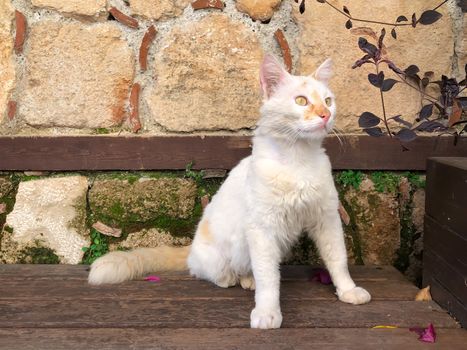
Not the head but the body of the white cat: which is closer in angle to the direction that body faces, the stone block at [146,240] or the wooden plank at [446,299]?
the wooden plank

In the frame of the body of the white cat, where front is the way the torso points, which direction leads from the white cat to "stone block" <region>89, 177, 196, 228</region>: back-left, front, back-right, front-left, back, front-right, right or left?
back

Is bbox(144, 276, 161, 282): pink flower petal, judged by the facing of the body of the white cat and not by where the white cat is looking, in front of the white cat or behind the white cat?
behind

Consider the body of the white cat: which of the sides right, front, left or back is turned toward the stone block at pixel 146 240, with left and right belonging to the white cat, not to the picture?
back

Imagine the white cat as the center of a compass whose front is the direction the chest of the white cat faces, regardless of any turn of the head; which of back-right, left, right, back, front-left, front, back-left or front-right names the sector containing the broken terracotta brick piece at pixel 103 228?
back

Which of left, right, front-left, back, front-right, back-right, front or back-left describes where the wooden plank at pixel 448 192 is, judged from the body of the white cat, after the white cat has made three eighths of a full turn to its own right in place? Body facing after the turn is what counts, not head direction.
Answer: back

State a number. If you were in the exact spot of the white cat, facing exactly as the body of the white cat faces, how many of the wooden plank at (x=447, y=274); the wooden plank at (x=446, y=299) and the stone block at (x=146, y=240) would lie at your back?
1

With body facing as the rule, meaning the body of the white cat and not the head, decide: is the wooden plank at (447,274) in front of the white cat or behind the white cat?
in front
